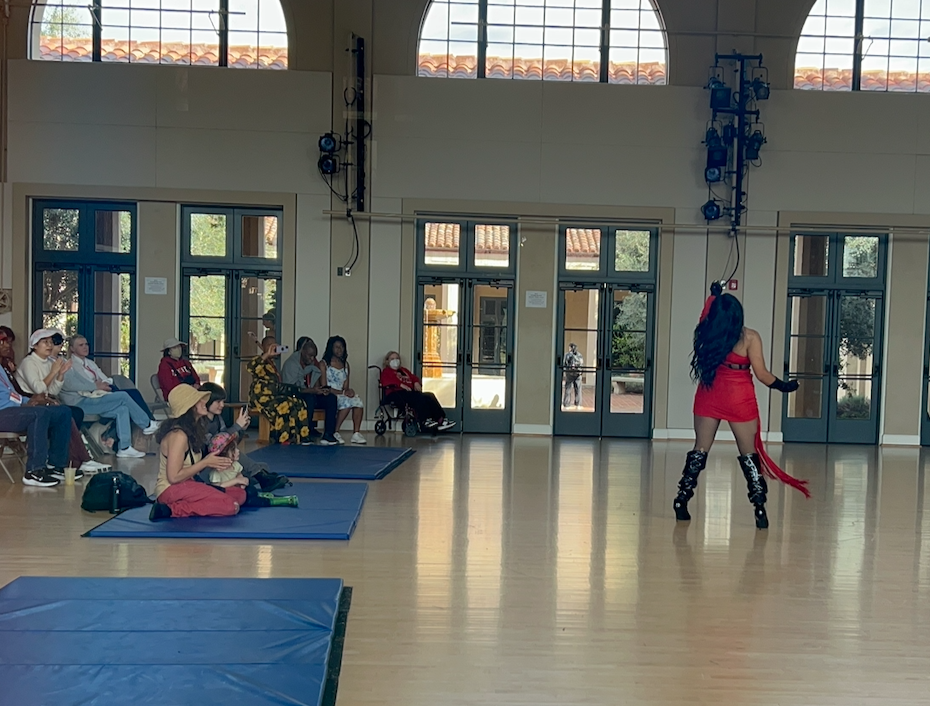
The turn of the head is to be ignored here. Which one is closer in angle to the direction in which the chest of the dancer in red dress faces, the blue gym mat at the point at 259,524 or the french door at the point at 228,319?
the french door

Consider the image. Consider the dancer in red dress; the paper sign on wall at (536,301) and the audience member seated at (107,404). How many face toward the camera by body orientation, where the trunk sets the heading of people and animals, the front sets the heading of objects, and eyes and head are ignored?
1

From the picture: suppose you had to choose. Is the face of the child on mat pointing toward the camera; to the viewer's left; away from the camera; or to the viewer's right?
to the viewer's right

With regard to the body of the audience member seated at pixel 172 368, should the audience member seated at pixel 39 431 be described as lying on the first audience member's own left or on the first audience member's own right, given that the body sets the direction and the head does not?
on the first audience member's own right

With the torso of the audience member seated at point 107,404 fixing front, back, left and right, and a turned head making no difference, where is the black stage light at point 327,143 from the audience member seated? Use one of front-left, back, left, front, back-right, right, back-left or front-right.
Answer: front-left

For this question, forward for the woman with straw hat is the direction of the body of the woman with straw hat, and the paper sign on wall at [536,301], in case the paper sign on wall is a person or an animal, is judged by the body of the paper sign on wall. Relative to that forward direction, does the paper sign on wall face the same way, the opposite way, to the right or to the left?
to the right

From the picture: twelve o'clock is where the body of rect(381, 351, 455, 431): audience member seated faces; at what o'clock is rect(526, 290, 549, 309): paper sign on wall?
The paper sign on wall is roughly at 10 o'clock from the audience member seated.

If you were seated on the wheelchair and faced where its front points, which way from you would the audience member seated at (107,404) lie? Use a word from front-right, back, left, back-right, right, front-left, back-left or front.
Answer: right

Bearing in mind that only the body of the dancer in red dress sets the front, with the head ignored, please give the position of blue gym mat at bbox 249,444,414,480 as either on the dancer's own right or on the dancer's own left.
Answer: on the dancer's own left

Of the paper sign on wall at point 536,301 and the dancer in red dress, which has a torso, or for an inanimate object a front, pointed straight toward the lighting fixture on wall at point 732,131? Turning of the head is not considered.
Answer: the dancer in red dress

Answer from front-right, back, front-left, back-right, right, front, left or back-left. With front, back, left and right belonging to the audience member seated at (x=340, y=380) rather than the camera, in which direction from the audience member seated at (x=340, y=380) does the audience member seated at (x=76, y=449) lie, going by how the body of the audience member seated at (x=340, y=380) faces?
right

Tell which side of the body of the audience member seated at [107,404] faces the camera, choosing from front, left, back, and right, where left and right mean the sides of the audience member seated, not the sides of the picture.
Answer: right

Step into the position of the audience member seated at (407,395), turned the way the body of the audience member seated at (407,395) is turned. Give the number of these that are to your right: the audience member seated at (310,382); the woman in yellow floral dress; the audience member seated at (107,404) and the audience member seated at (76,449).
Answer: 4

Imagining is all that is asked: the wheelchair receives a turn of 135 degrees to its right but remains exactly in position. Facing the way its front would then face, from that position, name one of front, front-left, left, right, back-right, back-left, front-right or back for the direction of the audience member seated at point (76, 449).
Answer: front-left

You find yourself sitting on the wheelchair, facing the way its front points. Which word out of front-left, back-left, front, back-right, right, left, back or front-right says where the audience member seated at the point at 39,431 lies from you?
right
